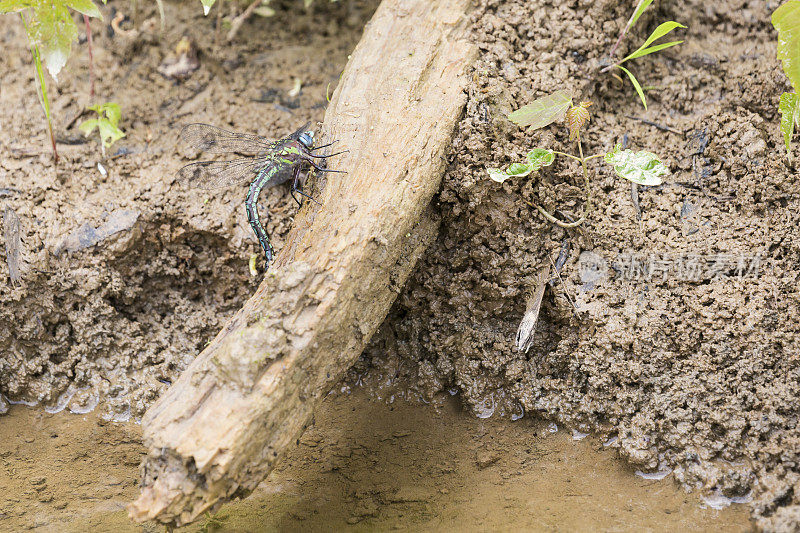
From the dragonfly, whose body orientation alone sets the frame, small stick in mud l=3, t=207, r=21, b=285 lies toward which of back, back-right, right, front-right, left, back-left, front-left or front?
back

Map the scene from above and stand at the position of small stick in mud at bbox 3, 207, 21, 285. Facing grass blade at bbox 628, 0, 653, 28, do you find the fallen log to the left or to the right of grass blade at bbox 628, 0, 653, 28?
right

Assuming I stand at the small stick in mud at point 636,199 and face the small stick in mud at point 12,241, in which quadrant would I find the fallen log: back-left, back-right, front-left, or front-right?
front-left

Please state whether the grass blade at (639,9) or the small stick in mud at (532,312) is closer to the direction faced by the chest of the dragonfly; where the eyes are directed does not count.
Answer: the grass blade

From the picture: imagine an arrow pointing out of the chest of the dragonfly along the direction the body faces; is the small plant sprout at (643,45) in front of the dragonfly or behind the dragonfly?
in front

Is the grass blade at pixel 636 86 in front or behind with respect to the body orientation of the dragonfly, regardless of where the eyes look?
in front

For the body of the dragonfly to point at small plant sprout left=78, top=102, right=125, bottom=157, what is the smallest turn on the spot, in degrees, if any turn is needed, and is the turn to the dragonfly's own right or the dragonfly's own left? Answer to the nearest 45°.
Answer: approximately 135° to the dragonfly's own left

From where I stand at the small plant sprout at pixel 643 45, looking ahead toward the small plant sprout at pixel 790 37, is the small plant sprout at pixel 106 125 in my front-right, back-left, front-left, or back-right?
back-right

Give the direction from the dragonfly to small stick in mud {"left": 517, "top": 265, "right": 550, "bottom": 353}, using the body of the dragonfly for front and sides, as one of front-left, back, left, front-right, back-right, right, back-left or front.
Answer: front-right
